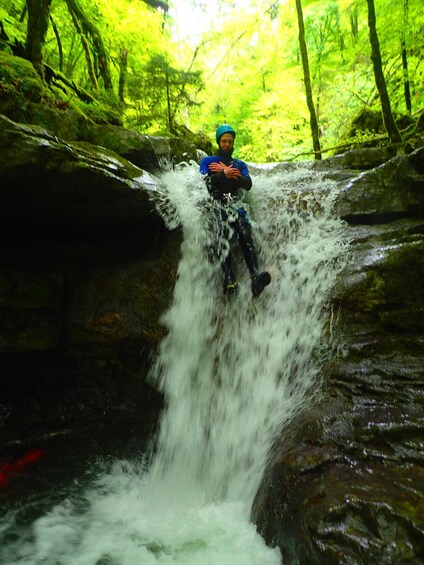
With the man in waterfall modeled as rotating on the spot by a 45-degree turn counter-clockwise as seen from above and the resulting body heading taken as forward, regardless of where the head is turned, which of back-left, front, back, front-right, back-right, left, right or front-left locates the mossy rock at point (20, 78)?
back-right

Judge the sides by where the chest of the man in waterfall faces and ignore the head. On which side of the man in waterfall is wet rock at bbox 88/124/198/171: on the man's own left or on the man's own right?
on the man's own right

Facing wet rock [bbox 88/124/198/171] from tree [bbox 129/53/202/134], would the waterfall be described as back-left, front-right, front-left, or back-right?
front-left

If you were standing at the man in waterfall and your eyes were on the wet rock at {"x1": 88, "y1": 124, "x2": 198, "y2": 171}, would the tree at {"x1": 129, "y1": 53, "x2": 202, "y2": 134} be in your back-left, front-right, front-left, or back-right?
front-right

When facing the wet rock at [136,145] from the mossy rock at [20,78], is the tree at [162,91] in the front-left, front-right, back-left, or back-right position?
front-left

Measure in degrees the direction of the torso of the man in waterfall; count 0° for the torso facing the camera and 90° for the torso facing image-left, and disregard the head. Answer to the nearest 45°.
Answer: approximately 0°
